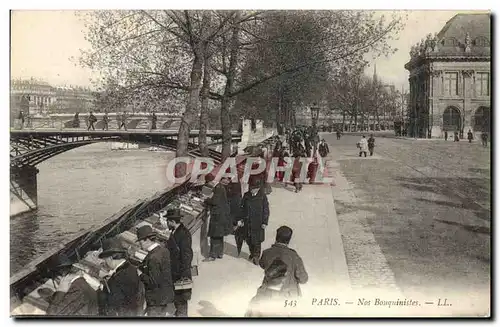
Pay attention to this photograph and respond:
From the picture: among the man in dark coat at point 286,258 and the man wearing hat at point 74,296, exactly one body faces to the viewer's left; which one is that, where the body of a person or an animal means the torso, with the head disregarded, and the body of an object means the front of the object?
the man wearing hat

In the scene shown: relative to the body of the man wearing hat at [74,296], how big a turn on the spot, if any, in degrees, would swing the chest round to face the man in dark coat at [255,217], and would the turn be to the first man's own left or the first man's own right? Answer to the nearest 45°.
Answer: approximately 135° to the first man's own right

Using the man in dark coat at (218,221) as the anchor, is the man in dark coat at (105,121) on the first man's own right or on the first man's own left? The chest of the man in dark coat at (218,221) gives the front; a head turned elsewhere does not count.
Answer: on the first man's own right

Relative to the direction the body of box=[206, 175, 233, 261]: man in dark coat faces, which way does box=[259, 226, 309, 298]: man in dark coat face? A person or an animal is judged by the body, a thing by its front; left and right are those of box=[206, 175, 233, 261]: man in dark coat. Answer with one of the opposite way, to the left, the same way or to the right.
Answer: to the right

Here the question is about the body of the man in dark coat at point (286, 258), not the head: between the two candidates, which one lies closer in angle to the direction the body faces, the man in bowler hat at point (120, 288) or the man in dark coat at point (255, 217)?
the man in dark coat

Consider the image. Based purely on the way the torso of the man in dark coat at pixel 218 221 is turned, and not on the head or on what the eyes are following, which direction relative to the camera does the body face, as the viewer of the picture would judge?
to the viewer's left

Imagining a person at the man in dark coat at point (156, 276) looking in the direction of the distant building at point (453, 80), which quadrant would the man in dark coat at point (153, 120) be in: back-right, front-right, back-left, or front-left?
front-left

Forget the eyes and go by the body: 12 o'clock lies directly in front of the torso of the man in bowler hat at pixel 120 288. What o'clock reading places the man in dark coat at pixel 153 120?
The man in dark coat is roughly at 3 o'clock from the man in bowler hat.

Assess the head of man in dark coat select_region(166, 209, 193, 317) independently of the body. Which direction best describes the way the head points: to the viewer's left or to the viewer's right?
to the viewer's left

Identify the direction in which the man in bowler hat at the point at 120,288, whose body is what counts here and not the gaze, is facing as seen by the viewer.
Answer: to the viewer's left

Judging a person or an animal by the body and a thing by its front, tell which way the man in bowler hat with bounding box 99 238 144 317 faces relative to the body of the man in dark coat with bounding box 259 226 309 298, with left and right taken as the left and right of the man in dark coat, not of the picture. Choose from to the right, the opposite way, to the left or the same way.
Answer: to the left

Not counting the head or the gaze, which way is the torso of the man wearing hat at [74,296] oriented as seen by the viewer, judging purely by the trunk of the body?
to the viewer's left

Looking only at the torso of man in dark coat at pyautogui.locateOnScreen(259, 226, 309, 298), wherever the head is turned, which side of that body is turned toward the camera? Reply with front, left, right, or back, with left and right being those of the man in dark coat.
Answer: back

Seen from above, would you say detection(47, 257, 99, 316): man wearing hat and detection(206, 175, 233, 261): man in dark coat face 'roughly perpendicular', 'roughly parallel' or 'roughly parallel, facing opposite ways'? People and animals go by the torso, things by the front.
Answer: roughly parallel
